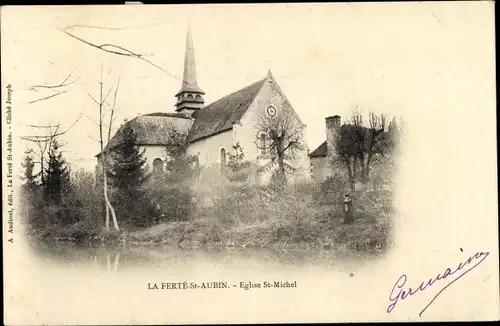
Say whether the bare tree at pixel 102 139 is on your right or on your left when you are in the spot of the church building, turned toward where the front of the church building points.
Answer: on your right

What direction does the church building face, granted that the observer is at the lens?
facing the viewer and to the right of the viewer
